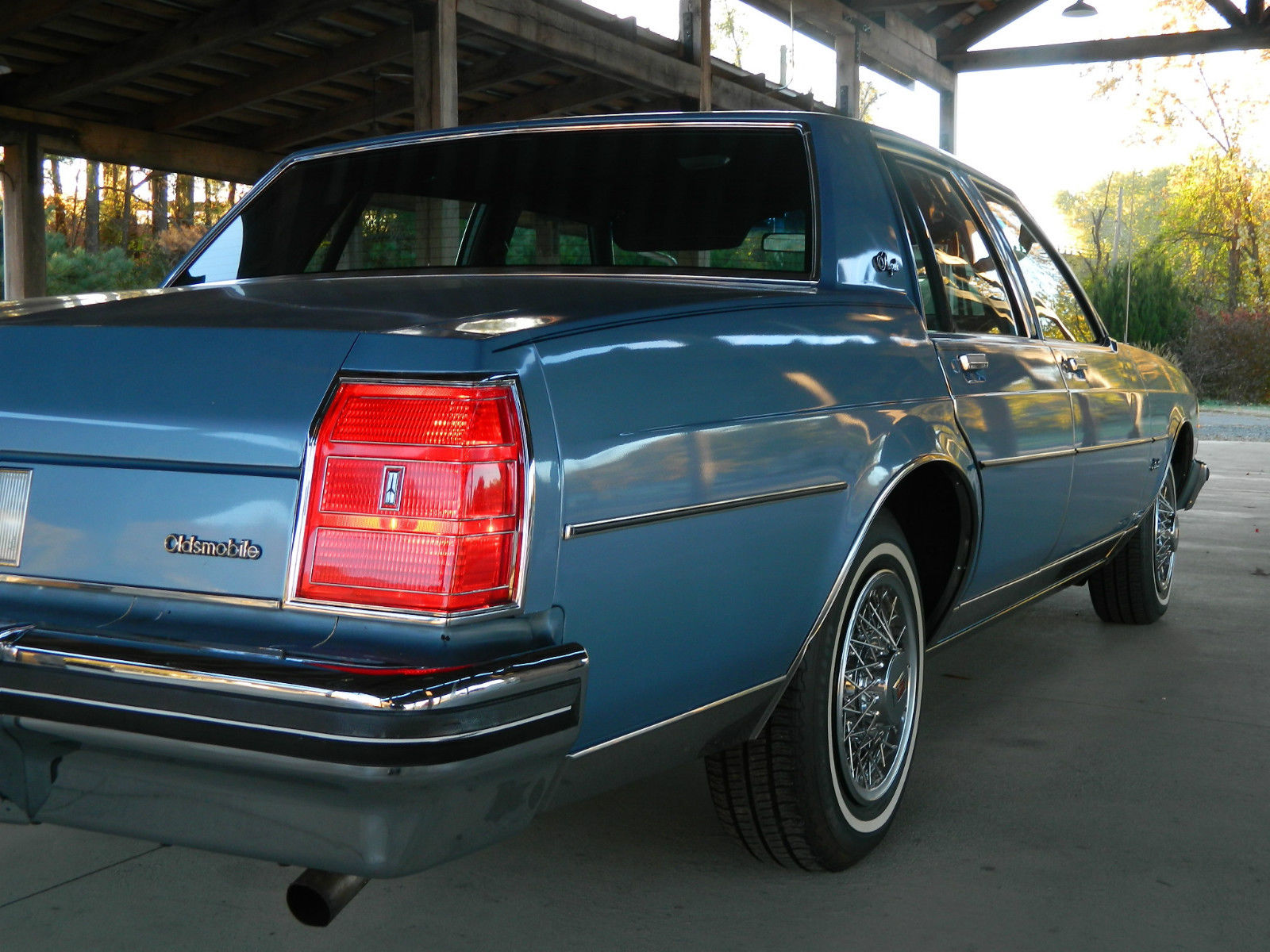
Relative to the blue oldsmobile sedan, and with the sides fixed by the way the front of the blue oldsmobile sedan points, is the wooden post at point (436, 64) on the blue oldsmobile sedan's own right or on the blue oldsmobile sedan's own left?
on the blue oldsmobile sedan's own left

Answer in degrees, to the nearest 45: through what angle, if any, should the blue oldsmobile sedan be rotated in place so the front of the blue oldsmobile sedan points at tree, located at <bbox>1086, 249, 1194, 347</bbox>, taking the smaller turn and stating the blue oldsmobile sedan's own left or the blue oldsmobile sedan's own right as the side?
0° — it already faces it

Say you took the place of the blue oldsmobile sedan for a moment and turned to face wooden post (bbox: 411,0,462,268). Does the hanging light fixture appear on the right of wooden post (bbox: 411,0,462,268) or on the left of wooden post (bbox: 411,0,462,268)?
right

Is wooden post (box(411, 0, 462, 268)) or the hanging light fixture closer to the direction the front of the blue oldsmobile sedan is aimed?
the hanging light fixture

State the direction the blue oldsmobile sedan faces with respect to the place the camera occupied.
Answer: facing away from the viewer and to the right of the viewer

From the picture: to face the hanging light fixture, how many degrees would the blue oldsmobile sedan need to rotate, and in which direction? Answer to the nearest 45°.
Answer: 0° — it already faces it
